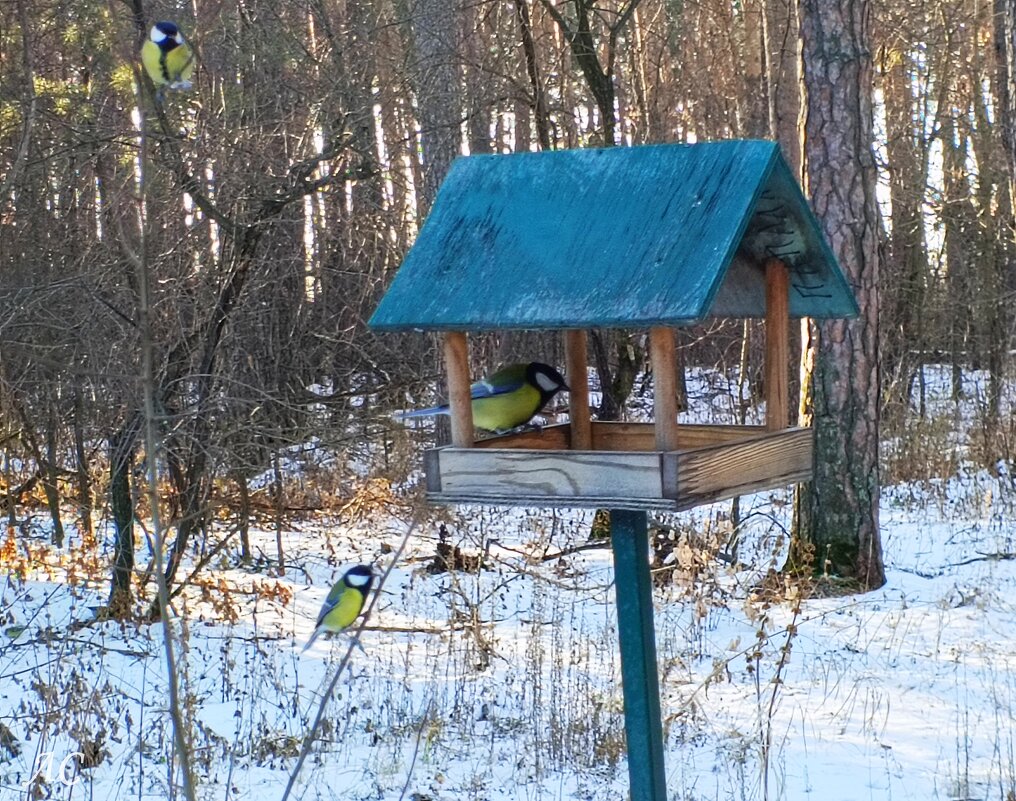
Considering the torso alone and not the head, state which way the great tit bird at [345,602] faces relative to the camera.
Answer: to the viewer's right

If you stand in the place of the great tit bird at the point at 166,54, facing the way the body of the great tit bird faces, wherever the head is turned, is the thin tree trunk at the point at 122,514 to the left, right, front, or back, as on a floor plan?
back

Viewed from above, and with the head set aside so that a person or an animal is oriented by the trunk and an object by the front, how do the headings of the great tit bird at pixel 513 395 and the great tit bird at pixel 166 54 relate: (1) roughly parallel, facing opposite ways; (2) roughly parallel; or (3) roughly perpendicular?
roughly perpendicular

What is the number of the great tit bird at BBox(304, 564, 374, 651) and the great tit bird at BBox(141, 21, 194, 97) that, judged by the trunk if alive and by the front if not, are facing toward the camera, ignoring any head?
1

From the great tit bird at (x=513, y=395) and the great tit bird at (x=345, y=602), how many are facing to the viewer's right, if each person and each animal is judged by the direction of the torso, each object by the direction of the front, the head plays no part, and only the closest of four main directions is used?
2

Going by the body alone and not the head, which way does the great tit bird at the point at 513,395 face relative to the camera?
to the viewer's right
